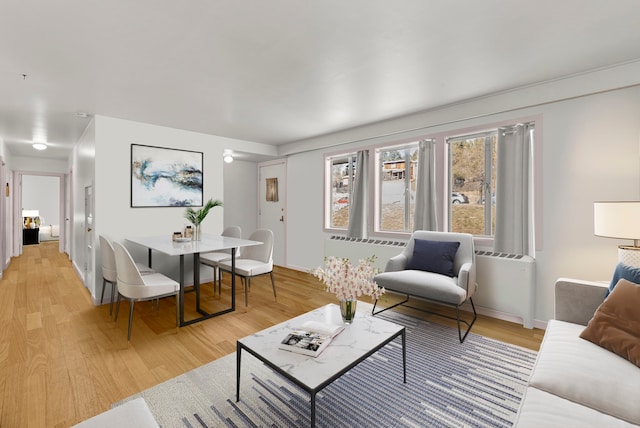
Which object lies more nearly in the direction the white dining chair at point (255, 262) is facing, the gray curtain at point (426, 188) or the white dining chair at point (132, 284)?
the white dining chair

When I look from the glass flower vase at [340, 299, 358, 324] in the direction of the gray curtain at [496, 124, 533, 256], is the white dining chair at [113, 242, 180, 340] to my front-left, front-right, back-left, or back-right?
back-left

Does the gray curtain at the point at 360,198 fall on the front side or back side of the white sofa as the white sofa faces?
on the front side

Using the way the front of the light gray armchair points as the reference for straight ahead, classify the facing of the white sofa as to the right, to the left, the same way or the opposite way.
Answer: to the right

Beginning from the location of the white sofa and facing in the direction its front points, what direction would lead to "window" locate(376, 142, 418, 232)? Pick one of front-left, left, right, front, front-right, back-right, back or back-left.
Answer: front-right

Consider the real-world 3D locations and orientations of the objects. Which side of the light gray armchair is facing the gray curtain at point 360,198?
right

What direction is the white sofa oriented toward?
to the viewer's left

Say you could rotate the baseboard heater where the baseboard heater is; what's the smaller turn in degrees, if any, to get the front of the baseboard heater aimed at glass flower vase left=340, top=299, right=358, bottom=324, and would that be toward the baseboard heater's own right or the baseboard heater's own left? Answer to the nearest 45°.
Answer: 0° — it already faces it

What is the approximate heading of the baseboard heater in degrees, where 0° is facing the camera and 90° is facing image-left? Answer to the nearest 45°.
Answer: approximately 45°

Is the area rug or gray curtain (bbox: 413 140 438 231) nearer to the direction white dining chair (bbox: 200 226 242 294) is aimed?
the area rug

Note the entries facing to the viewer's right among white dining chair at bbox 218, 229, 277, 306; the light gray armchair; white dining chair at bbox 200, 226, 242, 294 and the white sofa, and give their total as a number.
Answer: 0

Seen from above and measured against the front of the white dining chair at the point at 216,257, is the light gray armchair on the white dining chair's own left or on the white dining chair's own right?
on the white dining chair's own left

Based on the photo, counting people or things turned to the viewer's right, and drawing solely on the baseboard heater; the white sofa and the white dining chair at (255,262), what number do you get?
0

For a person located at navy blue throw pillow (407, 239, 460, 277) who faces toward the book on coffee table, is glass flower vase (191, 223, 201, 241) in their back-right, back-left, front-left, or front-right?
front-right

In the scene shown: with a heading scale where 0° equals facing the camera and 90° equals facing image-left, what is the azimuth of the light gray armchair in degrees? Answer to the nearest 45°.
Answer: approximately 45°

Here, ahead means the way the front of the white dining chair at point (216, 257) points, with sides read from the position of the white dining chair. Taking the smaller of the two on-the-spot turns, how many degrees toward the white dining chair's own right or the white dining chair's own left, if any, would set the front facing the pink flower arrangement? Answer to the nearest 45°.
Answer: approximately 45° to the white dining chair's own left

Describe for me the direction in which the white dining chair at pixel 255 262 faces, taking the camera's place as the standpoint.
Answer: facing the viewer and to the left of the viewer
